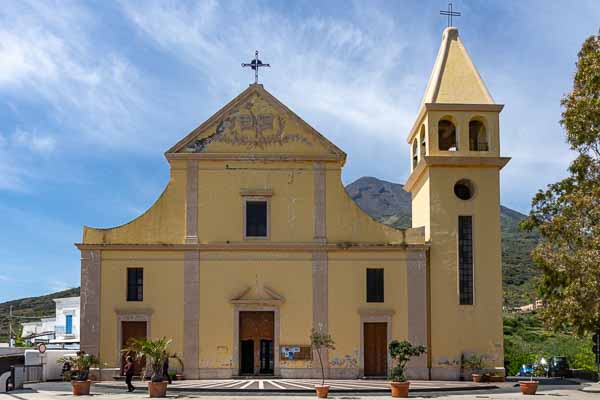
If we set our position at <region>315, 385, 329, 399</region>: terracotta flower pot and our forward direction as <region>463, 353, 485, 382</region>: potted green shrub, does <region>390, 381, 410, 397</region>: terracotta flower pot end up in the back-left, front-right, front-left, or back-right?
front-right

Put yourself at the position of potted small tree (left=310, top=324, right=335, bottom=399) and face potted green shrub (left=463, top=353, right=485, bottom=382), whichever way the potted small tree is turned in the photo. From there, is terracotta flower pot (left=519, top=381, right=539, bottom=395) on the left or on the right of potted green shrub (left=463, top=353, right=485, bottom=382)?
right

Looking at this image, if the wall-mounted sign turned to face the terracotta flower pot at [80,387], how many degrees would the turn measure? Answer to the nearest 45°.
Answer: approximately 45° to its right

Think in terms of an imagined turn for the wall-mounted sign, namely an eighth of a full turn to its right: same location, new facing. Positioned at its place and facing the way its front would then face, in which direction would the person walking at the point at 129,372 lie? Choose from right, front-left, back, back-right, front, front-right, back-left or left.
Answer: front

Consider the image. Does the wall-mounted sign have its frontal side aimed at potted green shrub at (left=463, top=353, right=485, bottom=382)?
no

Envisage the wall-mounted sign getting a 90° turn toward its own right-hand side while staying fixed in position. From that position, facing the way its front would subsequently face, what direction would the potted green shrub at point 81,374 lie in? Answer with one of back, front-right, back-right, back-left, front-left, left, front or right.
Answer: front-left

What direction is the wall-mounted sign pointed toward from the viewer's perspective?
toward the camera

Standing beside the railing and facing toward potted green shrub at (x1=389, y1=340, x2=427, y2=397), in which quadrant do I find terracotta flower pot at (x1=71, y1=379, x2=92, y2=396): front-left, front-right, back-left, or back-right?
front-right

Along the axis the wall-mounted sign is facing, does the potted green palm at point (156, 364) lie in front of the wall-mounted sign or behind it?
in front

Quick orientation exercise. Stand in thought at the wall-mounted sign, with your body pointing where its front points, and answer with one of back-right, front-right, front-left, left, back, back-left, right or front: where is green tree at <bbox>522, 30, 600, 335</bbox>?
front-left

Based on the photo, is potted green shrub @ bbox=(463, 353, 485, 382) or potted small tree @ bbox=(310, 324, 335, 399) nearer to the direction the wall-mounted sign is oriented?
the potted small tree

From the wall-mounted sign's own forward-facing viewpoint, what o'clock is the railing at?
The railing is roughly at 3 o'clock from the wall-mounted sign.

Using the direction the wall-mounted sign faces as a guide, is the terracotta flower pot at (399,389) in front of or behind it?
in front

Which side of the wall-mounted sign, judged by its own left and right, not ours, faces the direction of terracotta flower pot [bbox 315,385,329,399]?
front

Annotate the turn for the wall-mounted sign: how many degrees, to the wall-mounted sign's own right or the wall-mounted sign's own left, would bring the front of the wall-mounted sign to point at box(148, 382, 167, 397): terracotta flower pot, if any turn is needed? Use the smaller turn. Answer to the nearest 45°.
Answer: approximately 45° to the wall-mounted sign's own right
